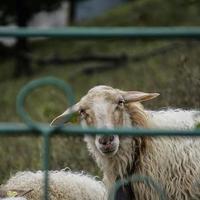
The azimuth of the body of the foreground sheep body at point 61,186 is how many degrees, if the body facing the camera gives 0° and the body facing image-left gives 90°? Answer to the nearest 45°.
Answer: approximately 90°

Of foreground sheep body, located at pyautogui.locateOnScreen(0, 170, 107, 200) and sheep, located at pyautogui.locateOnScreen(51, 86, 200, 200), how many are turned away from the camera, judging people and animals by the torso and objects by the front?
0

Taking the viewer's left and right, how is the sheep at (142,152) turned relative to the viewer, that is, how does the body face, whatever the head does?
facing the viewer and to the left of the viewer

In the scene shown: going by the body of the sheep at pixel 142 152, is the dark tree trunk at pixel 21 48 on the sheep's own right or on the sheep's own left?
on the sheep's own right

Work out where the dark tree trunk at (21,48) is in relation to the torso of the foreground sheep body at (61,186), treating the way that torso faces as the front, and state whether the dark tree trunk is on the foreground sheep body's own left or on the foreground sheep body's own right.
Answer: on the foreground sheep body's own right
